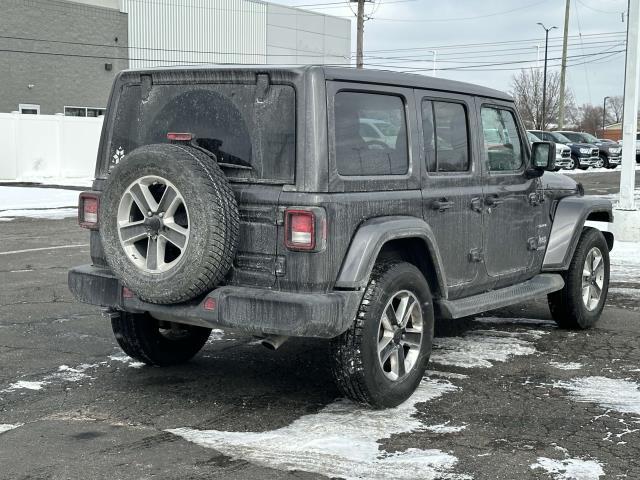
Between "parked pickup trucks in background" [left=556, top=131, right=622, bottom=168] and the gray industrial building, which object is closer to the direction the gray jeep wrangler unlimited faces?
the parked pickup trucks in background

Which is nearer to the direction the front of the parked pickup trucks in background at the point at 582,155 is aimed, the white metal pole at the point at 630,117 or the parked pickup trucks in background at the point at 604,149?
the white metal pole

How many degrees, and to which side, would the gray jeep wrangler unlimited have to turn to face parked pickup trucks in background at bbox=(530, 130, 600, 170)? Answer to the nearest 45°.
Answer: approximately 45° to its left

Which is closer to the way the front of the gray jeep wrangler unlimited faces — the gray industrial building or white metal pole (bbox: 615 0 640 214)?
the white metal pole

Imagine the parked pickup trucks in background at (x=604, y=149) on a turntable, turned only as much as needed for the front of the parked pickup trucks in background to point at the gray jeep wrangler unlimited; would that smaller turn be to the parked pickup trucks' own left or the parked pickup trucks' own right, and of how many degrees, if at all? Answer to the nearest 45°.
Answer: approximately 45° to the parked pickup trucks' own right

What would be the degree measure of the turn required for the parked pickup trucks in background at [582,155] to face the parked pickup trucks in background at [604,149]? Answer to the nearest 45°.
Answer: approximately 90° to its left

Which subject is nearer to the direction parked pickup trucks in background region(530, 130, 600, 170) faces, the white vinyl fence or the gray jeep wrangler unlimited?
the gray jeep wrangler unlimited

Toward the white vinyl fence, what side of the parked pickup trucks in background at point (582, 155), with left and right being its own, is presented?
right

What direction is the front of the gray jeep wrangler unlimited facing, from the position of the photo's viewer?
facing away from the viewer and to the right of the viewer

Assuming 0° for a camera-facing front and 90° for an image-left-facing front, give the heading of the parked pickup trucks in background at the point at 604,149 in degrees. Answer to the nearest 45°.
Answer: approximately 315°

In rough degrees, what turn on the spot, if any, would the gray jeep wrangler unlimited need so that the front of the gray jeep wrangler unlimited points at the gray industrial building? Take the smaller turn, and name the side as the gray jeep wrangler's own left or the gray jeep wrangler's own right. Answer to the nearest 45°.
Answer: approximately 45° to the gray jeep wrangler's own left

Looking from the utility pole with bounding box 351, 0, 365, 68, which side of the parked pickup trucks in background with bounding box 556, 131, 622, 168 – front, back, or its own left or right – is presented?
right

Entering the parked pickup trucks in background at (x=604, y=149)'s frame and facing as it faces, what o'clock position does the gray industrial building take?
The gray industrial building is roughly at 4 o'clock from the parked pickup trucks in background.
